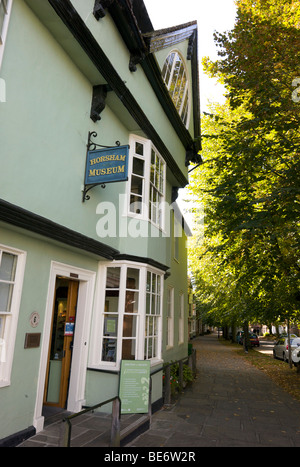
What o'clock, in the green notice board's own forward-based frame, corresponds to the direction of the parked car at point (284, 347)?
The parked car is roughly at 7 o'clock from the green notice board.

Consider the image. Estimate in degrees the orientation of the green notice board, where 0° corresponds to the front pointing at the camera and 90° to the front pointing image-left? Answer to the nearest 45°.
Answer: approximately 0°

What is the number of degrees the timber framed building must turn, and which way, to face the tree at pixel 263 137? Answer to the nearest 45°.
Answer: approximately 45° to its left

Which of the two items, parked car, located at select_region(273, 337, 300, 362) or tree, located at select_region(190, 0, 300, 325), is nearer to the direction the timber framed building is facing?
the tree

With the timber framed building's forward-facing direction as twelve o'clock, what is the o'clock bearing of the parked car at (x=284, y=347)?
The parked car is roughly at 9 o'clock from the timber framed building.
